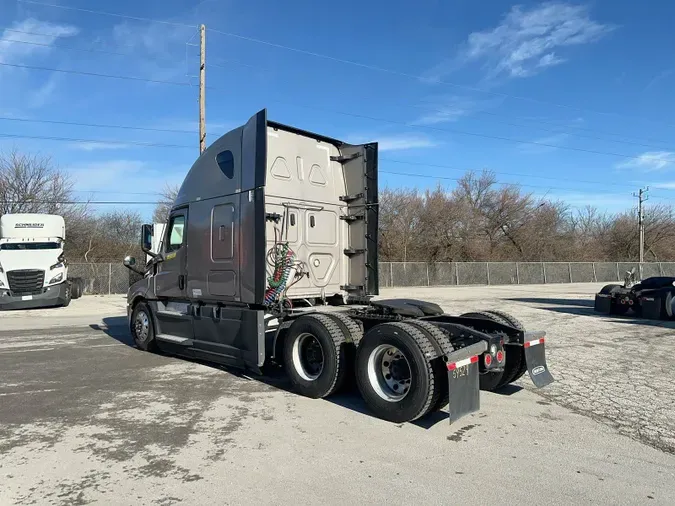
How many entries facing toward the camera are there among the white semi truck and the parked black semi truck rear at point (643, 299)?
1

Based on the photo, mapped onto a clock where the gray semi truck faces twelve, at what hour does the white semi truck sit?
The white semi truck is roughly at 12 o'clock from the gray semi truck.

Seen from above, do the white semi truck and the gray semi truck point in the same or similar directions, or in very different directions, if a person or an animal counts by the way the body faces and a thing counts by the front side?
very different directions

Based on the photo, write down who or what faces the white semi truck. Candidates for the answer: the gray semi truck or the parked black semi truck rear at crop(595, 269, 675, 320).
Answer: the gray semi truck

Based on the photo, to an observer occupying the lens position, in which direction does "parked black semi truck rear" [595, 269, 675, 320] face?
facing away from the viewer and to the right of the viewer

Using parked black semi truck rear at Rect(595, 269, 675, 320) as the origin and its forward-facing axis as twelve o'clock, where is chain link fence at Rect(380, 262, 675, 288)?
The chain link fence is roughly at 10 o'clock from the parked black semi truck rear.

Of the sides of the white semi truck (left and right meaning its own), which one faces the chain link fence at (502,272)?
left

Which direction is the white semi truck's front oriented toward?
toward the camera

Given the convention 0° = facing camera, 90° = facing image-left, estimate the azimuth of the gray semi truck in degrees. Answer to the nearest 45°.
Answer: approximately 135°

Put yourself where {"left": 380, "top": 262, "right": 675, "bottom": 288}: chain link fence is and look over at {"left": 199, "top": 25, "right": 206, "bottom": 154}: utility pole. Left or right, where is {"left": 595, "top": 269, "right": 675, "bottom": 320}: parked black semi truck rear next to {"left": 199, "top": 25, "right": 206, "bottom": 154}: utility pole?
left

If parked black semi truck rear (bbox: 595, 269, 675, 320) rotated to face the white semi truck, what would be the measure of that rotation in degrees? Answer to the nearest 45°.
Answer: approximately 135° to its left

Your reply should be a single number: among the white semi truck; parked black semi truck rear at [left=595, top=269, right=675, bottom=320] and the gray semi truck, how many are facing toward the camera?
1
